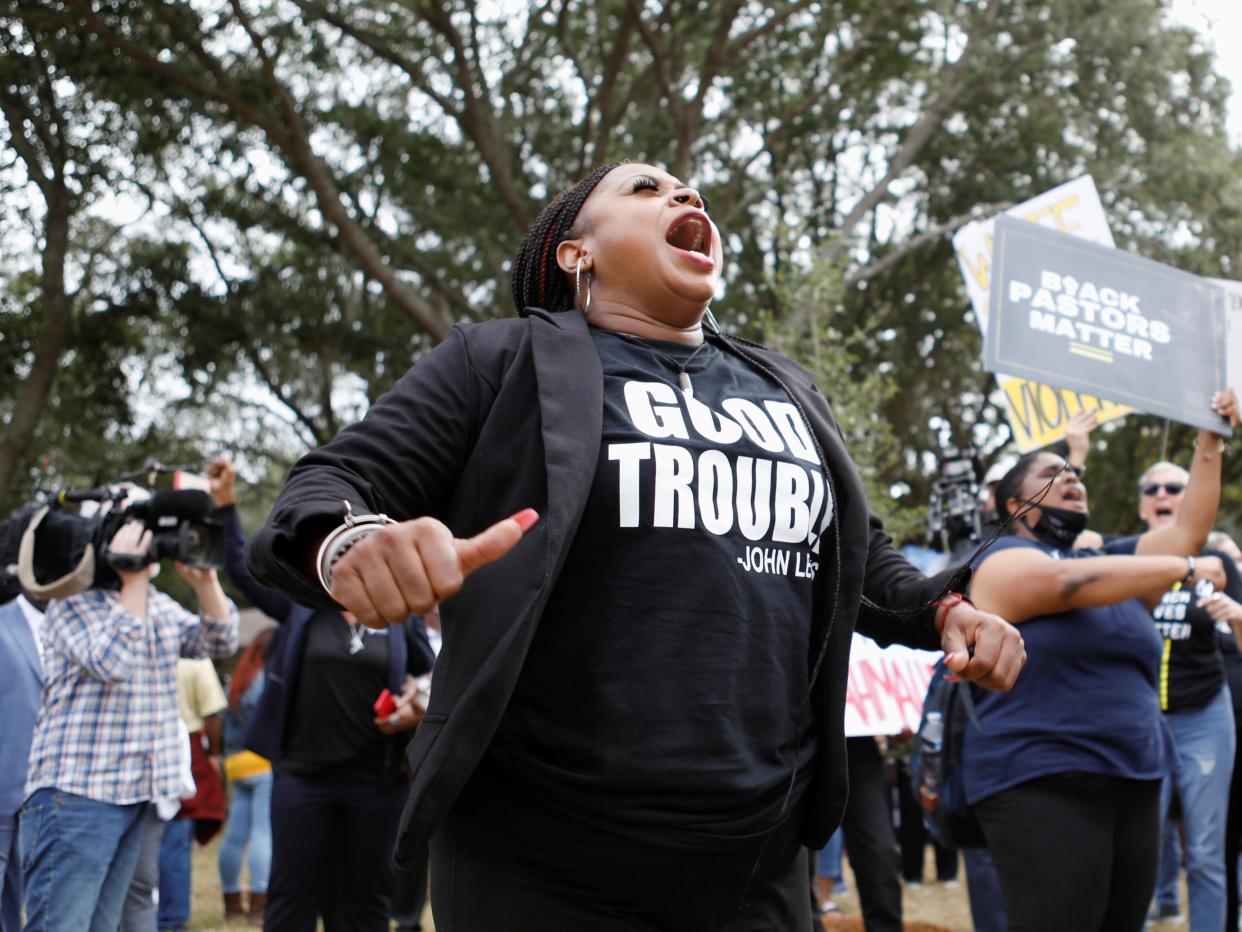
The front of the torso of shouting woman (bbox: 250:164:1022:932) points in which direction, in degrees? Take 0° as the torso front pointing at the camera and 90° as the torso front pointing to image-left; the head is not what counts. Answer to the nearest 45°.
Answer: approximately 315°
